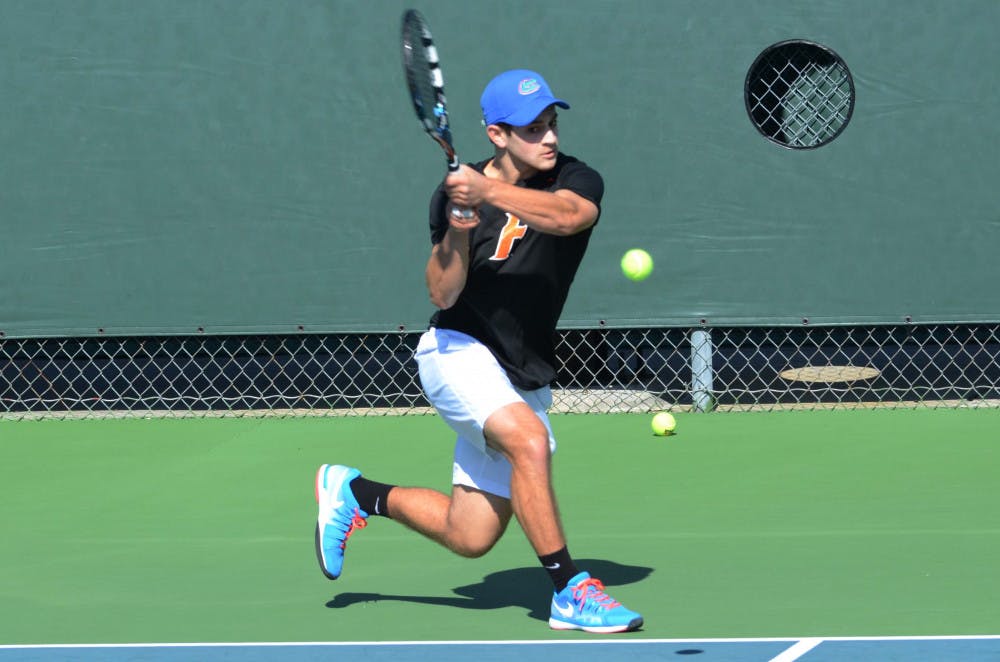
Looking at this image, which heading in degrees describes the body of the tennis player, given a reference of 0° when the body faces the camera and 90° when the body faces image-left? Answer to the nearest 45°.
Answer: approximately 315°

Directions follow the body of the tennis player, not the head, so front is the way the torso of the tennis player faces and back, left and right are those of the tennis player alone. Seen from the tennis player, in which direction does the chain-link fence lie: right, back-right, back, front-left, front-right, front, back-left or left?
back-left

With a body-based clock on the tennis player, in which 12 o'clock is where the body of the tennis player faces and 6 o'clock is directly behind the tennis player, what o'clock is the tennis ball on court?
The tennis ball on court is roughly at 8 o'clock from the tennis player.

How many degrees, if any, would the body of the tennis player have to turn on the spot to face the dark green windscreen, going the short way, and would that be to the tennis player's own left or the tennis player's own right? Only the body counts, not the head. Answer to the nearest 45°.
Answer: approximately 135° to the tennis player's own left

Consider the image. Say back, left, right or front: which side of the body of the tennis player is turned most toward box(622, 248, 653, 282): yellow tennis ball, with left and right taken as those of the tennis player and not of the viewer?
left
